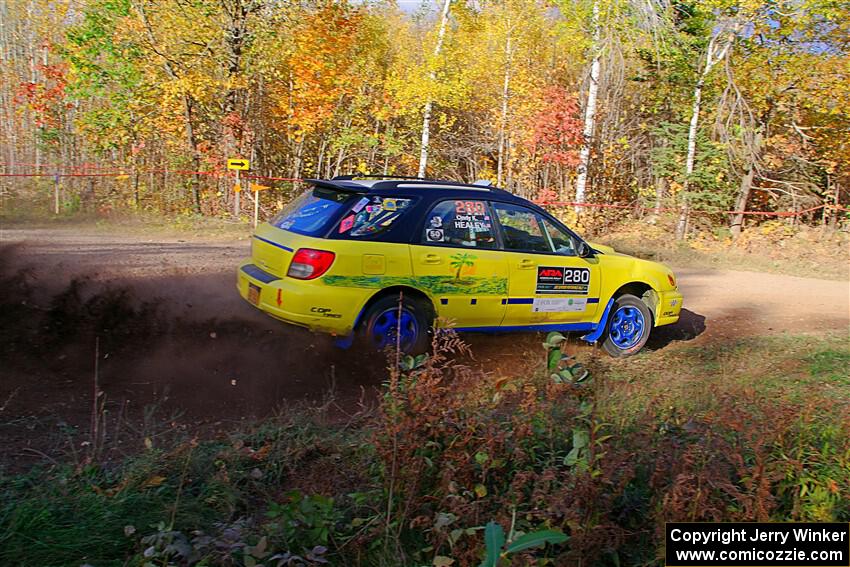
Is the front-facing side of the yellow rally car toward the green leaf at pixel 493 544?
no

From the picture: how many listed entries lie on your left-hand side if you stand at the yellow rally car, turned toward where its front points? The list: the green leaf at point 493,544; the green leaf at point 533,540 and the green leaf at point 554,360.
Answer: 0

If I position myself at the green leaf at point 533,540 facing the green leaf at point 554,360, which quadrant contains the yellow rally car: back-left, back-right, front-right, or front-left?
front-left

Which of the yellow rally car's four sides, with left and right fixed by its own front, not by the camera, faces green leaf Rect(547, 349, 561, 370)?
right

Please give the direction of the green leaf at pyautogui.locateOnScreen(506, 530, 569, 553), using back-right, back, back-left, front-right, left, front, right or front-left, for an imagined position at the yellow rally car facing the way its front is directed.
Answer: back-right

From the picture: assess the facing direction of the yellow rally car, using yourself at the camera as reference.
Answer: facing away from the viewer and to the right of the viewer

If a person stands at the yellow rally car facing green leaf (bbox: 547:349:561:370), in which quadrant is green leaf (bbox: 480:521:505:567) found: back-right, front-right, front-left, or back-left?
front-right

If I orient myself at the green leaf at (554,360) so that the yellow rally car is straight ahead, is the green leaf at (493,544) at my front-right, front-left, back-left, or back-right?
back-left
